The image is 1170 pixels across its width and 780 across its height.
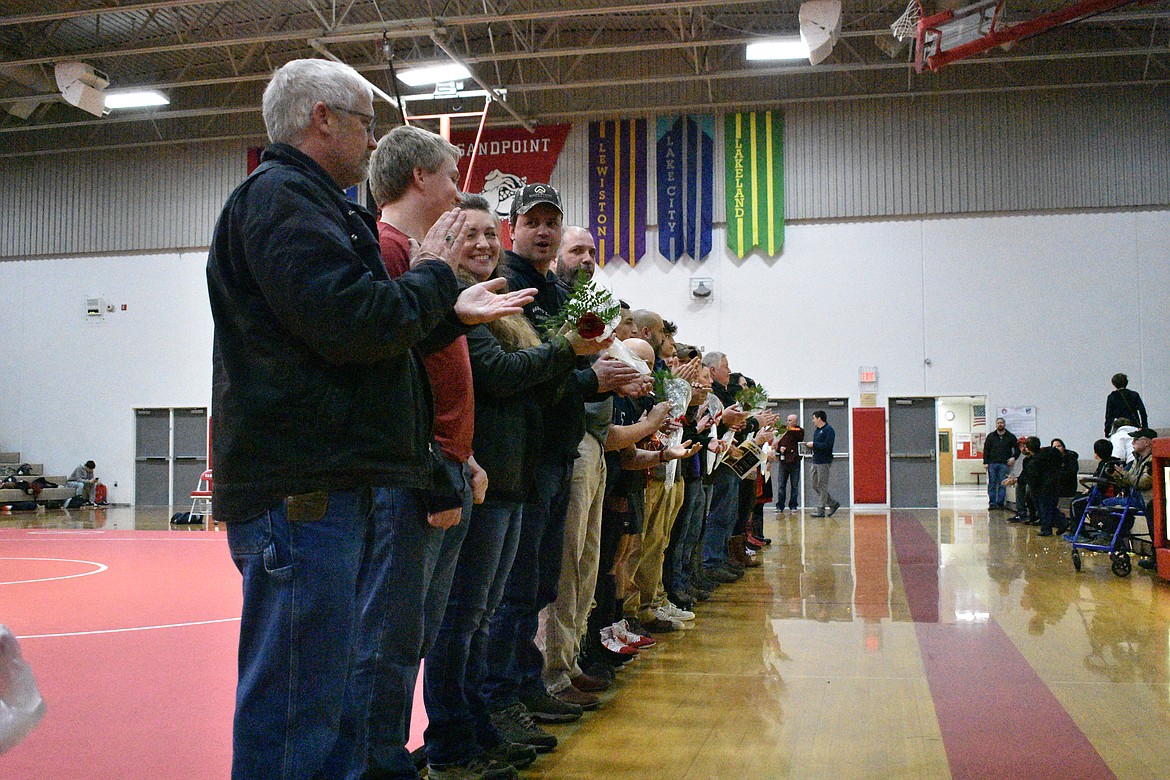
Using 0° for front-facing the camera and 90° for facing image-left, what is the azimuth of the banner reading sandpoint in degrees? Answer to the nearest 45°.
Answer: approximately 0°

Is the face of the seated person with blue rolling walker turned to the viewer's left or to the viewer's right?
to the viewer's left

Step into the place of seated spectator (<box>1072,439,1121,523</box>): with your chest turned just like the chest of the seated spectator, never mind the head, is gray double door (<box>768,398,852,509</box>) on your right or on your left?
on your right

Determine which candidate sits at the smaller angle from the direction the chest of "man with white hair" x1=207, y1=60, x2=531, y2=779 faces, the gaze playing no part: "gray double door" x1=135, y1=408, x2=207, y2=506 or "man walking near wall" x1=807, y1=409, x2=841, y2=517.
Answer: the man walking near wall

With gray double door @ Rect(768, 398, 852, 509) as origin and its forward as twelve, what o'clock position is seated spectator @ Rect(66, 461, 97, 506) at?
The seated spectator is roughly at 3 o'clock from the gray double door.

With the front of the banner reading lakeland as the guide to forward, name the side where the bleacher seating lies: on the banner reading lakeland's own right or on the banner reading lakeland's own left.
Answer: on the banner reading lakeland's own right

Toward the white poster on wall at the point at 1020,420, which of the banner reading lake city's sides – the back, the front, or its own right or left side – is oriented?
left
